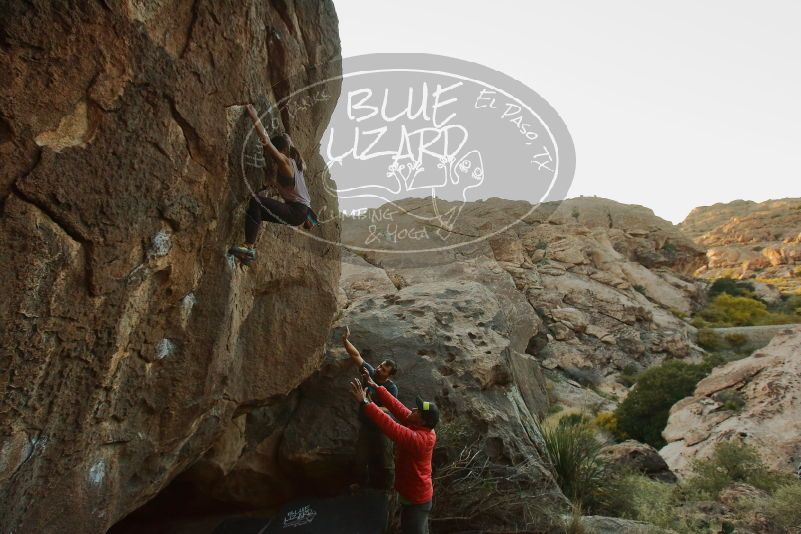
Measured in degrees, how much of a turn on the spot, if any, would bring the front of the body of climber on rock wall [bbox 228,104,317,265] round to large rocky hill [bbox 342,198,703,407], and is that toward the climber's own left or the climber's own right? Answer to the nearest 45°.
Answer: approximately 135° to the climber's own right

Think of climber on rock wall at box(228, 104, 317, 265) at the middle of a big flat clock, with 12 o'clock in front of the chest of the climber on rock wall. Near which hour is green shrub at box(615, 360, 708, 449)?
The green shrub is roughly at 5 o'clock from the climber on rock wall.

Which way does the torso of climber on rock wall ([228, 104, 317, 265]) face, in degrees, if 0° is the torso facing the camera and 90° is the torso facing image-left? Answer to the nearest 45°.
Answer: approximately 90°

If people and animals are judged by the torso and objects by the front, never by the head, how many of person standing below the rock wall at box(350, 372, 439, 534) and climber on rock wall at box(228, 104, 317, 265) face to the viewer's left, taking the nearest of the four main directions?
2

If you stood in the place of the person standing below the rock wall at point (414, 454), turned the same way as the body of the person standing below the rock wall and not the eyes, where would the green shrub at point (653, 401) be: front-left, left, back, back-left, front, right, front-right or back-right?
back-right

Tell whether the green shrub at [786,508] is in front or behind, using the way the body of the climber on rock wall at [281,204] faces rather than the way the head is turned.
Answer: behind

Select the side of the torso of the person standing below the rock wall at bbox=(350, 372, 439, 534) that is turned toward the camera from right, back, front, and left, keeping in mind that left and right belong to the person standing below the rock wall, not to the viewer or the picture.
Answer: left
